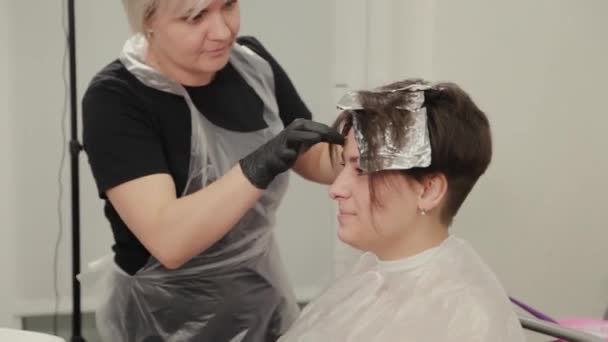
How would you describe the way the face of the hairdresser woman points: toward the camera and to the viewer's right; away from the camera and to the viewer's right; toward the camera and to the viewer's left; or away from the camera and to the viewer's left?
toward the camera and to the viewer's right

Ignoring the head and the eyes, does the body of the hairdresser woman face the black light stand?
no

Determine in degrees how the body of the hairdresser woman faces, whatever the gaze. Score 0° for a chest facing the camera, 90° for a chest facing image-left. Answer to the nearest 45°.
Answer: approximately 315°
